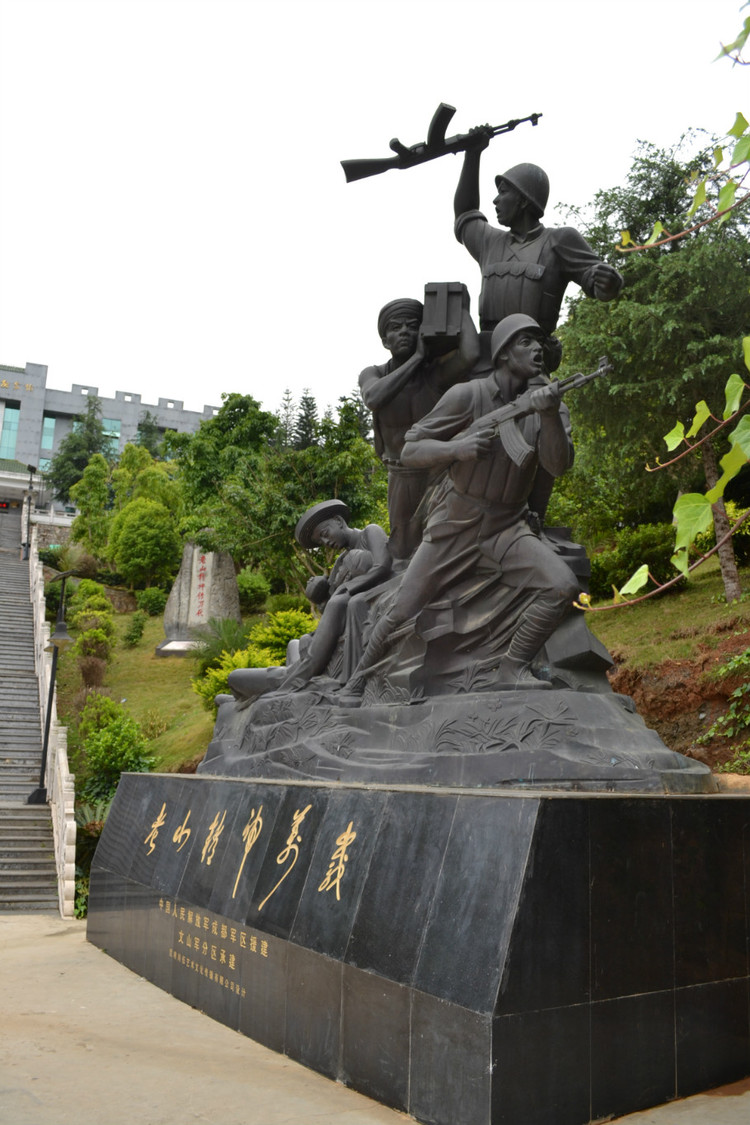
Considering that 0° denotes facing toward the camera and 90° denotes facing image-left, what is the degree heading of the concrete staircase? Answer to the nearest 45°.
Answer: approximately 0°

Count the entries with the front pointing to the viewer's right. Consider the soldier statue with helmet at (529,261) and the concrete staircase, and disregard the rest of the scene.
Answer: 0

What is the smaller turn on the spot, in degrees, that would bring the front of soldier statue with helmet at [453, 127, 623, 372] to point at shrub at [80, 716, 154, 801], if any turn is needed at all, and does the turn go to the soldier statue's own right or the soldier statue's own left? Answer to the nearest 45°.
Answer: approximately 90° to the soldier statue's own right

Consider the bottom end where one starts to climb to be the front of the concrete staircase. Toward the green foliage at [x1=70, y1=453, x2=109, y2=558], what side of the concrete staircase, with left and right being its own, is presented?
back

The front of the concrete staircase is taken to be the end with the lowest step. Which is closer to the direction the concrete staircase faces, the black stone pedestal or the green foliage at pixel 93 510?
the black stone pedestal

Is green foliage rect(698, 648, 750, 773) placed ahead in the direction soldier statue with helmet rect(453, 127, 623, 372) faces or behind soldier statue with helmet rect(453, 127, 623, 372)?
behind

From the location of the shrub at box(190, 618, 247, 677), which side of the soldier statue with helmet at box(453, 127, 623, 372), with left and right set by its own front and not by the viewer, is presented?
right

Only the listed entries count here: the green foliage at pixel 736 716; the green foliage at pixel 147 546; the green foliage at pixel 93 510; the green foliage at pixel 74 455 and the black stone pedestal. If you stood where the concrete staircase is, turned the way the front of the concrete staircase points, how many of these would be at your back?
3
